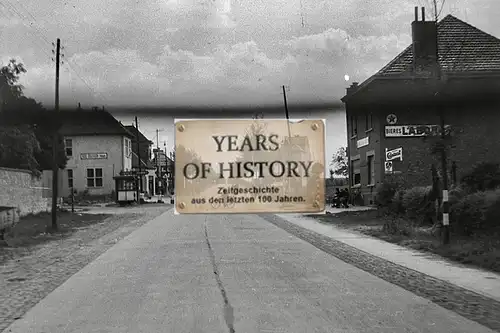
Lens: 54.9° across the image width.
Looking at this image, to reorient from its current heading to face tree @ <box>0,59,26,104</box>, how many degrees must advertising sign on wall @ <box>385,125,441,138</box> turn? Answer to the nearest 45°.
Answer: approximately 90° to its right

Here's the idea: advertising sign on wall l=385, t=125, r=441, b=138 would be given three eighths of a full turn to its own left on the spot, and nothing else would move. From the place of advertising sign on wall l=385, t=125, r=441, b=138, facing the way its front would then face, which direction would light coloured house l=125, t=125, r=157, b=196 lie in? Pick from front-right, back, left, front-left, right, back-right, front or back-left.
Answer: back-left
